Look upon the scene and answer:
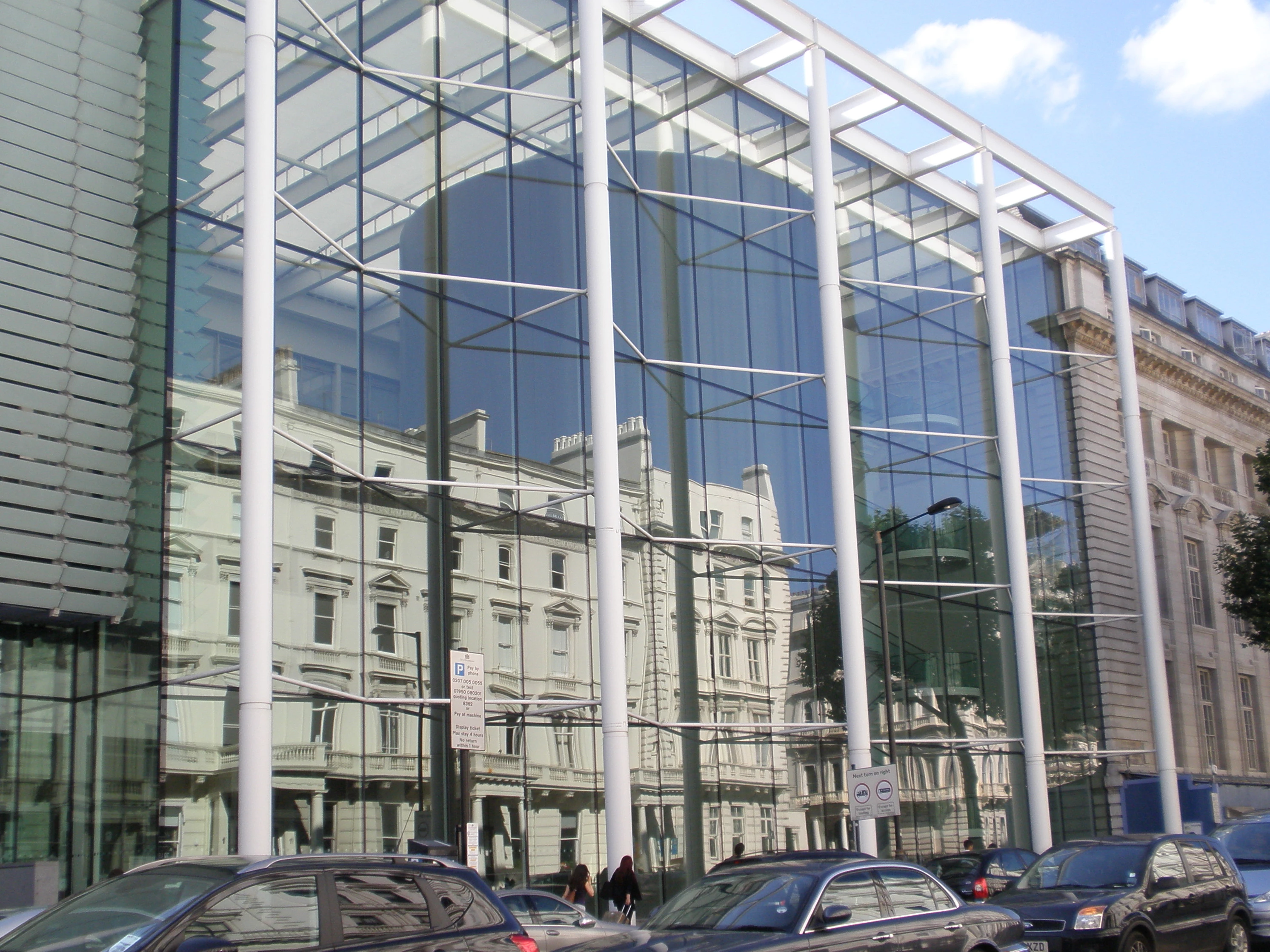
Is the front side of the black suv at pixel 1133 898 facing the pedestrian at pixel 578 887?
no

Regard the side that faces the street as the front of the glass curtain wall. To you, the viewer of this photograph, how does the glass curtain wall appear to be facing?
facing the viewer and to the right of the viewer

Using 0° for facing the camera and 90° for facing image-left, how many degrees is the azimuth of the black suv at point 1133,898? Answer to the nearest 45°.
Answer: approximately 45°

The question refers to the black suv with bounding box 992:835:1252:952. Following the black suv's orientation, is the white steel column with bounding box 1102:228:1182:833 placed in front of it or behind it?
behind

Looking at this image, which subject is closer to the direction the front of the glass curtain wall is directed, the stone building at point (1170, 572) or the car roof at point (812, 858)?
the car roof

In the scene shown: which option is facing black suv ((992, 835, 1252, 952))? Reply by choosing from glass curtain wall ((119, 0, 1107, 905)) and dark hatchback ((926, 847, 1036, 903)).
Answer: the glass curtain wall

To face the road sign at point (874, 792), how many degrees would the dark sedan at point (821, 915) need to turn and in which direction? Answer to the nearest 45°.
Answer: approximately 135° to its right

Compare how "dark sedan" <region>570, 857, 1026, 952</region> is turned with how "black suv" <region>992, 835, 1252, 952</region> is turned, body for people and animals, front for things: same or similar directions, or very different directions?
same or similar directions

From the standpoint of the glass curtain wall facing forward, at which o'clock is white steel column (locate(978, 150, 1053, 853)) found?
The white steel column is roughly at 9 o'clock from the glass curtain wall.

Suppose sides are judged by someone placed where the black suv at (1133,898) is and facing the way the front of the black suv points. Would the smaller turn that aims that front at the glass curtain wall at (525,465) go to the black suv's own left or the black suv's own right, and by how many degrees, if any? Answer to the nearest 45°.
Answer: approximately 90° to the black suv's own right

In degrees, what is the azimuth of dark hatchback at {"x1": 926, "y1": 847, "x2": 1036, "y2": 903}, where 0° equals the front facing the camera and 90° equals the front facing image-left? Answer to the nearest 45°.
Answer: approximately 225°

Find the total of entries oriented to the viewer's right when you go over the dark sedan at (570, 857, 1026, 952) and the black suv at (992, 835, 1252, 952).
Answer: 0
